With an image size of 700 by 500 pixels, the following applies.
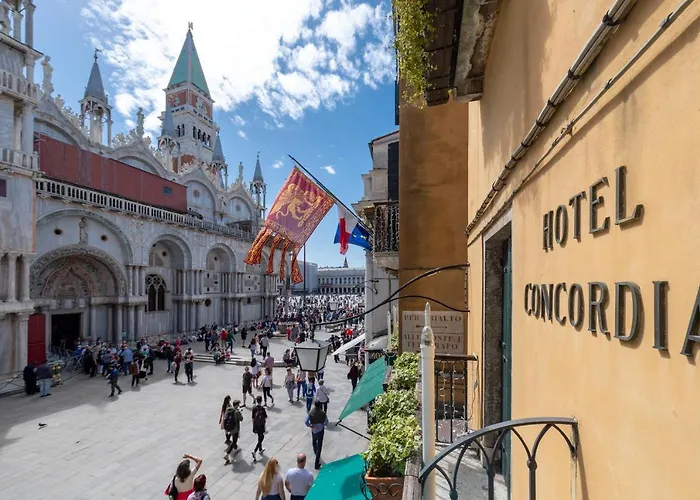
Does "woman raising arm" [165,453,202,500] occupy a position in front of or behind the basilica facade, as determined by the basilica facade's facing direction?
in front

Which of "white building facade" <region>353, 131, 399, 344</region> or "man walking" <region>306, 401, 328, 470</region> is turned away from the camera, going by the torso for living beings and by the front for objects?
the man walking

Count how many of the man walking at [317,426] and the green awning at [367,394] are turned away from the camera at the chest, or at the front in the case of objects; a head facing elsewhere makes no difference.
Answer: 1

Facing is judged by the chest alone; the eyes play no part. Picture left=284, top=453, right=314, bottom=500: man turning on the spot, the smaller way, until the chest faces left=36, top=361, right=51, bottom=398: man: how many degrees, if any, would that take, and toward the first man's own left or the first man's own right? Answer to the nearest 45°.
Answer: approximately 45° to the first man's own left

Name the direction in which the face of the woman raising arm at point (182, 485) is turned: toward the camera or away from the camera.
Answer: away from the camera

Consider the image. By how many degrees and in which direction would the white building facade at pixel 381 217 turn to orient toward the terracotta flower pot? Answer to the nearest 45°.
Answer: approximately 45° to its left

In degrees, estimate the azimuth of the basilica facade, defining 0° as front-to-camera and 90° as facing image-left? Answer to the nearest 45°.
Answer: approximately 315°
